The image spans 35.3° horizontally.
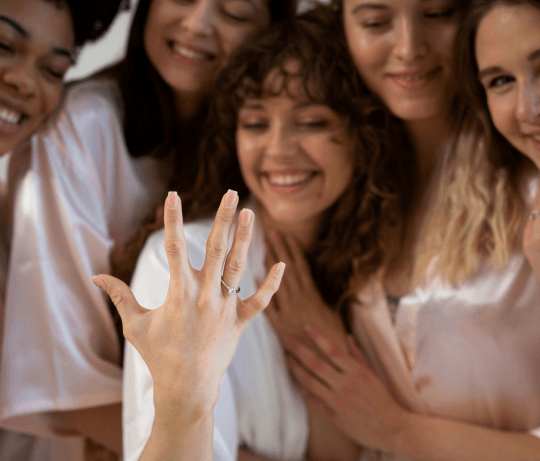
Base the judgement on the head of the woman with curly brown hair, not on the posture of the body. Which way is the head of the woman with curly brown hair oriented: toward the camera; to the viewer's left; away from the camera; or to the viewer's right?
toward the camera

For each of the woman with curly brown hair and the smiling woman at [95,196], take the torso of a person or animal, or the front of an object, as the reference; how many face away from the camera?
0

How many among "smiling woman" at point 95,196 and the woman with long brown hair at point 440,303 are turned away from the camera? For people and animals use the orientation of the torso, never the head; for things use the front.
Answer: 0

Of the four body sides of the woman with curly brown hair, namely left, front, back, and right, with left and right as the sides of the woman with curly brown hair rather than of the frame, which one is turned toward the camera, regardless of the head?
front

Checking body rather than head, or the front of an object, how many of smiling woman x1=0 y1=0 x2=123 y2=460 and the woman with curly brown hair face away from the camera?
0

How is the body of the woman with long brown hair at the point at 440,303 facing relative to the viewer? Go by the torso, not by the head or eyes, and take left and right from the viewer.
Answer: facing the viewer and to the left of the viewer

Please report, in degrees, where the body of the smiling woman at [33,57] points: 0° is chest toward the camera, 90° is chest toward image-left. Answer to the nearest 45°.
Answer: approximately 315°
